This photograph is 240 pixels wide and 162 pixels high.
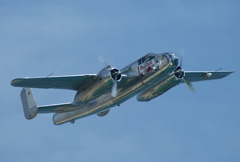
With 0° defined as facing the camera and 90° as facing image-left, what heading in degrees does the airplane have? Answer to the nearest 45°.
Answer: approximately 315°
